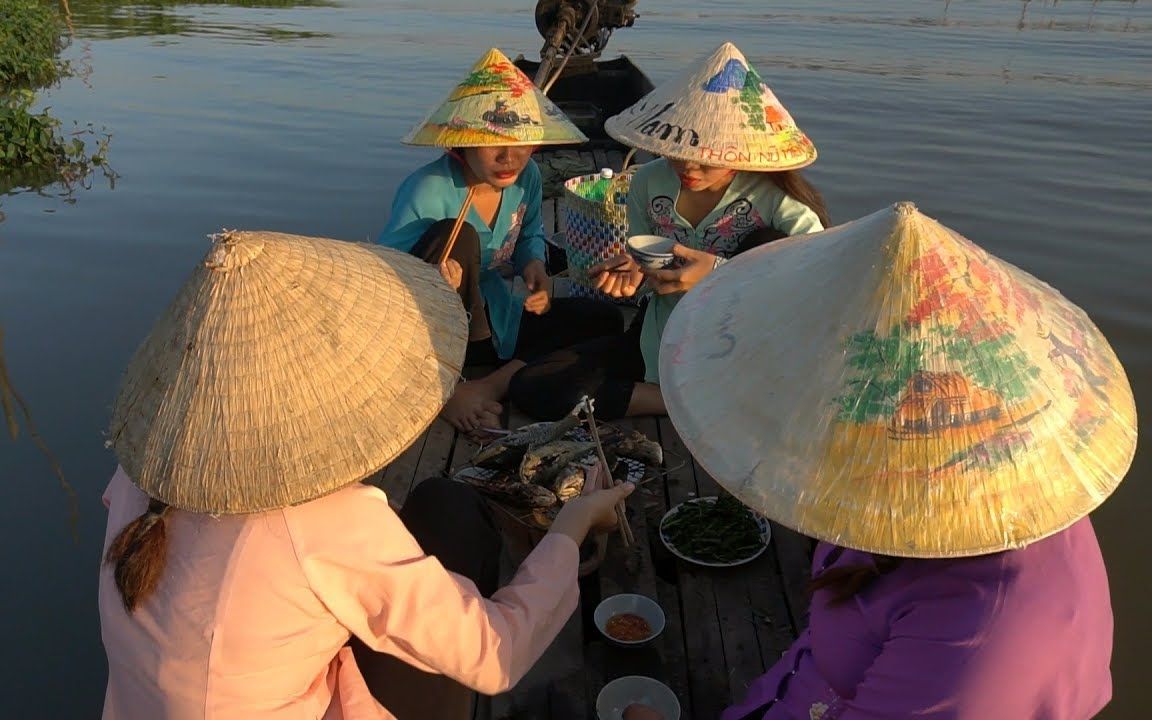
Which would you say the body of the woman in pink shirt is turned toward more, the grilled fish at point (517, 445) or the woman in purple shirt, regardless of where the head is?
the grilled fish

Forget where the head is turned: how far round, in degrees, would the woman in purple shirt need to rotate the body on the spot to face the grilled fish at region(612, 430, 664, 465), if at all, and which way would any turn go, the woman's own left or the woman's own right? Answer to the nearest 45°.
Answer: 0° — they already face it

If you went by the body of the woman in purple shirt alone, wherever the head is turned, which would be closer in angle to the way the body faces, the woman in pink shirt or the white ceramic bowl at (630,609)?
the white ceramic bowl

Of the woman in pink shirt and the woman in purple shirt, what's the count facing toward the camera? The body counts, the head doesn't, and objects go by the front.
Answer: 0

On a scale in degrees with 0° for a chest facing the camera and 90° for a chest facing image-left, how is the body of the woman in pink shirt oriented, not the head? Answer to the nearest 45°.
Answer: approximately 225°

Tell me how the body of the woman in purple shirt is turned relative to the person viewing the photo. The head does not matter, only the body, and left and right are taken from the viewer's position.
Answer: facing away from the viewer and to the left of the viewer

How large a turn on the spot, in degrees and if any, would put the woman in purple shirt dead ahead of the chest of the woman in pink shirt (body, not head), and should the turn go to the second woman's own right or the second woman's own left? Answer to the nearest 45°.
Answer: approximately 90° to the second woman's own right

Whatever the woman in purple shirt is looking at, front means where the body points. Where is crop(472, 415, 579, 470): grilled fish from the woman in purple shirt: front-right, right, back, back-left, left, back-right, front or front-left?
front

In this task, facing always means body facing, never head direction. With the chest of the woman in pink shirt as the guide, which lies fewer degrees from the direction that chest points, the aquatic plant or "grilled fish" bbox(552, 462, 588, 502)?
the grilled fish

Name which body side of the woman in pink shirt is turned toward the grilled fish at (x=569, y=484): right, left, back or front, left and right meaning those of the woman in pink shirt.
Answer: front

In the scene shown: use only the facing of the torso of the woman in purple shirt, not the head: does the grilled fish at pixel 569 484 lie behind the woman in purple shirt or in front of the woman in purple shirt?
in front

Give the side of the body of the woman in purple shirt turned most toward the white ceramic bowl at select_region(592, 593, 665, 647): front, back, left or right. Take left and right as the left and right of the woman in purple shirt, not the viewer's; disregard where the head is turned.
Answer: front

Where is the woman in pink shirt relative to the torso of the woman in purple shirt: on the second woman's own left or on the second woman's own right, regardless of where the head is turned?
on the second woman's own left
